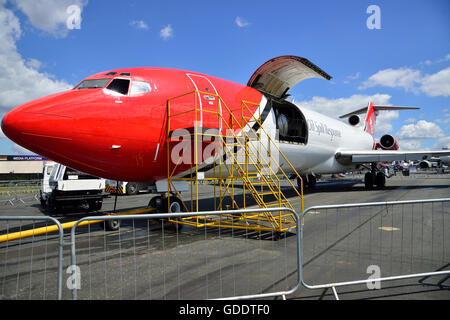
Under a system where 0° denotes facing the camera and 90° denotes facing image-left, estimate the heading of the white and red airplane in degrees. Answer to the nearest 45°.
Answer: approximately 45°

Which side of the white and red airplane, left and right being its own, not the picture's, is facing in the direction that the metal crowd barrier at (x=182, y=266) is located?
left

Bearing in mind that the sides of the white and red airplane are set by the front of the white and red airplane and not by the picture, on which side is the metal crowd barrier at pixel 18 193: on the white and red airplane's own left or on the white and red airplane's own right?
on the white and red airplane's own right

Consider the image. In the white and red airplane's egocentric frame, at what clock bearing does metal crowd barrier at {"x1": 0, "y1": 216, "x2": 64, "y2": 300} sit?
The metal crowd barrier is roughly at 11 o'clock from the white and red airplane.
